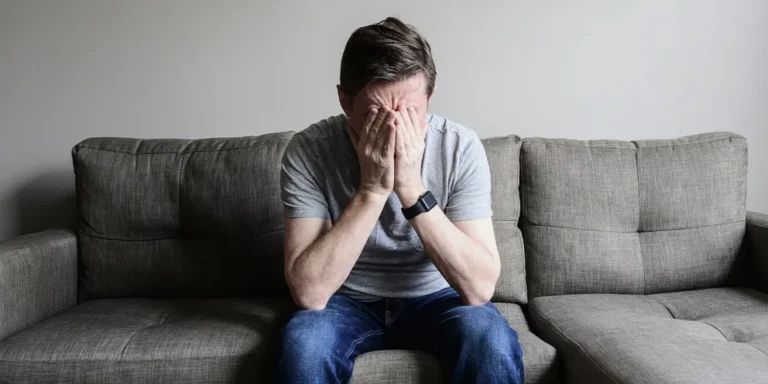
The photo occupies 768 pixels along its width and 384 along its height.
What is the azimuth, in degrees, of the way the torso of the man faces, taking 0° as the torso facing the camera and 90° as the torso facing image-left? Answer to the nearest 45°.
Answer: approximately 0°
